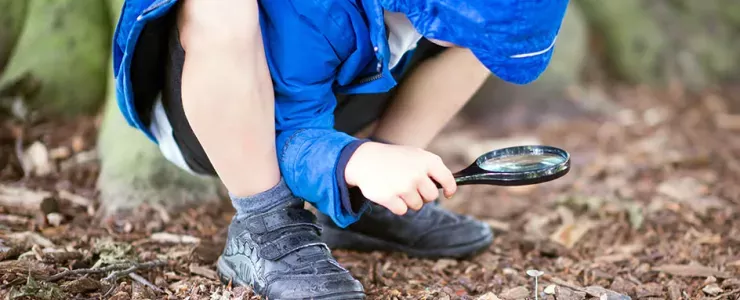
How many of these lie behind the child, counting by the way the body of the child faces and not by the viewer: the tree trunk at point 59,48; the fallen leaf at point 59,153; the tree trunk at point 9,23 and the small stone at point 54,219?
4

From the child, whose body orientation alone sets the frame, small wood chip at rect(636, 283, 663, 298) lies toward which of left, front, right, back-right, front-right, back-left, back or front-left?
front-left

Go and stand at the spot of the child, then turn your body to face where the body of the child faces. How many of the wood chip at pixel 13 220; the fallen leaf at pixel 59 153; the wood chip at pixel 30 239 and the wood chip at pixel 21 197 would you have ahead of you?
0

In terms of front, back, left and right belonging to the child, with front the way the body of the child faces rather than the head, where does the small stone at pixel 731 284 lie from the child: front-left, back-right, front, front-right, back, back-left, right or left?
front-left

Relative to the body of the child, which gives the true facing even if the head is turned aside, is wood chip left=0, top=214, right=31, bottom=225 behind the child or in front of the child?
behind

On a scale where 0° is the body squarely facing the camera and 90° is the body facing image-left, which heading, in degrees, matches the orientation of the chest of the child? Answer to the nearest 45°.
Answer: approximately 315°

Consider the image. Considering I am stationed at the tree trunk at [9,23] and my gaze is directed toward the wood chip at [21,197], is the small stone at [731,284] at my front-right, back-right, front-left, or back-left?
front-left

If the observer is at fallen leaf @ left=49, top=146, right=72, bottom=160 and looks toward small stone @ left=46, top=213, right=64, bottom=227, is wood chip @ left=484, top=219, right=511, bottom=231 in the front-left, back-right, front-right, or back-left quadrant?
front-left

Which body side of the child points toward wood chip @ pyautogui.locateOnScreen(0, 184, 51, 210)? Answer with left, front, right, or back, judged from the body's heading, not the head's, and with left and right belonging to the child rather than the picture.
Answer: back

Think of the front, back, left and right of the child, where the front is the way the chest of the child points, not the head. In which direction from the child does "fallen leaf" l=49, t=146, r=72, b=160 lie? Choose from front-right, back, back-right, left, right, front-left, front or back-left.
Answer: back

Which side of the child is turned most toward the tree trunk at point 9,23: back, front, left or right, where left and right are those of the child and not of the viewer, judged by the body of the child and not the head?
back

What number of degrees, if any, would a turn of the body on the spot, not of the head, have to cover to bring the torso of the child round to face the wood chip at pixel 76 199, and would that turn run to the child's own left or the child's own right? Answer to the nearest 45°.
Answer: approximately 180°

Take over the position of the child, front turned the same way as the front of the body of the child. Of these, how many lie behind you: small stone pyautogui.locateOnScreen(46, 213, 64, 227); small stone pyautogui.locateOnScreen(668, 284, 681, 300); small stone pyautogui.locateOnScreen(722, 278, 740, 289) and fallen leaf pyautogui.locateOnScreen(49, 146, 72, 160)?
2

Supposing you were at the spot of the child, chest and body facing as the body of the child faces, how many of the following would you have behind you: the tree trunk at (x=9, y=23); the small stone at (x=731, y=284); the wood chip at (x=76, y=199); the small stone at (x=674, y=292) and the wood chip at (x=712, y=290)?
2

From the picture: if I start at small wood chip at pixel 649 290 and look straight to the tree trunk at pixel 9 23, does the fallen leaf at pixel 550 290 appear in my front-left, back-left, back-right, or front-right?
front-left
